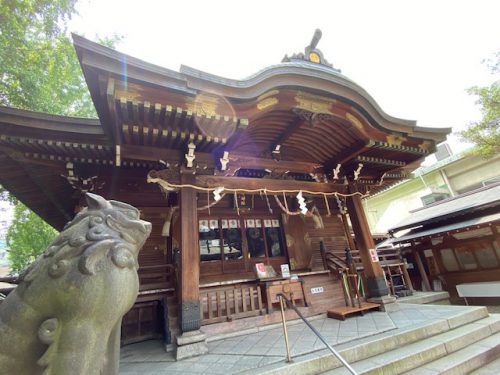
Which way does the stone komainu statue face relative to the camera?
to the viewer's right

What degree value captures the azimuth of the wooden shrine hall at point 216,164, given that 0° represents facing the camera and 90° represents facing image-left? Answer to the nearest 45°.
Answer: approximately 315°

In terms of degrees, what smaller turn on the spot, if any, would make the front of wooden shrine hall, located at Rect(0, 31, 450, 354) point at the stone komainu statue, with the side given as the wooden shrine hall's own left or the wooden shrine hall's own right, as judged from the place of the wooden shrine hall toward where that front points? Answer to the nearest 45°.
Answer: approximately 45° to the wooden shrine hall's own right

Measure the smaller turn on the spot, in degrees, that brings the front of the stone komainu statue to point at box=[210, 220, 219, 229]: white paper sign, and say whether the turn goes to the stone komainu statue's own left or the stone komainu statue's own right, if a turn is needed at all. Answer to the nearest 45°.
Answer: approximately 45° to the stone komainu statue's own left

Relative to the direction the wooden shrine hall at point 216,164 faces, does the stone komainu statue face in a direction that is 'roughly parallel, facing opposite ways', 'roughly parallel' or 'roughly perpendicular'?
roughly perpendicular

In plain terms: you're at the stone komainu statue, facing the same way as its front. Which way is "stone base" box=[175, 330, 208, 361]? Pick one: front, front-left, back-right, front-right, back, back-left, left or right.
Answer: front-left

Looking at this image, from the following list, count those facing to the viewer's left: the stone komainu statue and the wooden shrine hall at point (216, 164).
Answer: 0
